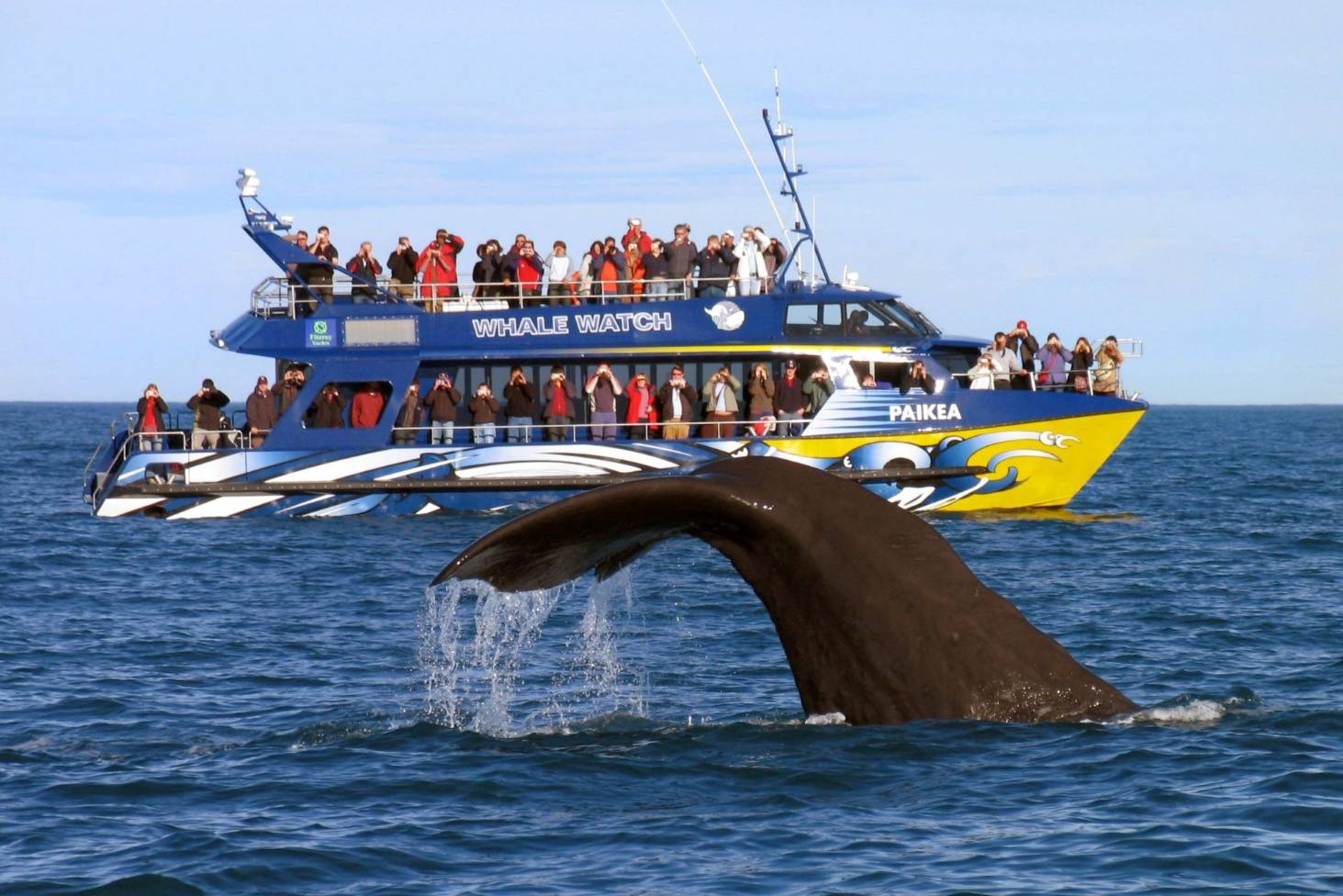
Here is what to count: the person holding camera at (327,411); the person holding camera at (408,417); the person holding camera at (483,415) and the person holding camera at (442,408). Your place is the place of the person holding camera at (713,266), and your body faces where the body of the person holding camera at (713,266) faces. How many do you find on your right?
4

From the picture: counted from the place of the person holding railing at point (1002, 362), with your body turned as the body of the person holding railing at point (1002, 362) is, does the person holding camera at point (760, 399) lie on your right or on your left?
on your right

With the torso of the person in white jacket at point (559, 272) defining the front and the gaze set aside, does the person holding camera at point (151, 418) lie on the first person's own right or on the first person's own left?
on the first person's own right

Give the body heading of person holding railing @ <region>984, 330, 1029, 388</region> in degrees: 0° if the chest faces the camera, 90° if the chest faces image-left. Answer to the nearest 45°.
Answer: approximately 0°

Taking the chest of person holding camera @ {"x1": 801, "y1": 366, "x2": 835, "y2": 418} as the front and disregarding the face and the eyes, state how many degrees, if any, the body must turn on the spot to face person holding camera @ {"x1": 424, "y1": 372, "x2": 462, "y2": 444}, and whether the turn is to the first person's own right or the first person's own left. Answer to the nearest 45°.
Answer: approximately 90° to the first person's own right

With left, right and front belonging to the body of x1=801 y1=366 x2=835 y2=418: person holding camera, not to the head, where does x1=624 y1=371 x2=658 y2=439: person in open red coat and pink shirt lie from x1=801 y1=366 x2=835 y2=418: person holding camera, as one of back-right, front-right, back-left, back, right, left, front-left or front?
right

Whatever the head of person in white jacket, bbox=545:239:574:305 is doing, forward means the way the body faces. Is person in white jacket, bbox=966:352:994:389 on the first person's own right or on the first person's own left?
on the first person's own left

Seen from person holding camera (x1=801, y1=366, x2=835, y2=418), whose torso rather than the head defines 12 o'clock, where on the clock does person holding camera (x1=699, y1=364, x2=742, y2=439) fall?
person holding camera (x1=699, y1=364, x2=742, y2=439) is roughly at 3 o'clock from person holding camera (x1=801, y1=366, x2=835, y2=418).
